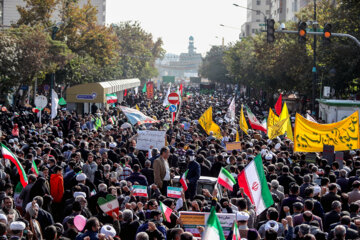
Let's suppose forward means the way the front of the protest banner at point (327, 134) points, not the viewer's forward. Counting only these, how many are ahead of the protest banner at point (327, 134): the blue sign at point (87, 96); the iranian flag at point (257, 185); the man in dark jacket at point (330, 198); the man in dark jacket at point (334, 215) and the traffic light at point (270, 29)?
3

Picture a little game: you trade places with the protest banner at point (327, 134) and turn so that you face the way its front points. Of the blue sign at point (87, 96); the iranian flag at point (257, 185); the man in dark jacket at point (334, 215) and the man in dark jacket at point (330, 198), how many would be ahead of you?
3

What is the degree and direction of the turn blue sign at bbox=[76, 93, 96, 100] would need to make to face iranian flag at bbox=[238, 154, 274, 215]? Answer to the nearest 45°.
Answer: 0° — it already faces it

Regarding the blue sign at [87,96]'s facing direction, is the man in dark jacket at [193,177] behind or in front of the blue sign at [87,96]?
in front

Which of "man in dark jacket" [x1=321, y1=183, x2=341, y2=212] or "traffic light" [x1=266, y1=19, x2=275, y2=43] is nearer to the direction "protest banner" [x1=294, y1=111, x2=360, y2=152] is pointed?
the man in dark jacket

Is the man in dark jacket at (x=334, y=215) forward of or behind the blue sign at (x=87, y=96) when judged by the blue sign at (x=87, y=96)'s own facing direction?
forward

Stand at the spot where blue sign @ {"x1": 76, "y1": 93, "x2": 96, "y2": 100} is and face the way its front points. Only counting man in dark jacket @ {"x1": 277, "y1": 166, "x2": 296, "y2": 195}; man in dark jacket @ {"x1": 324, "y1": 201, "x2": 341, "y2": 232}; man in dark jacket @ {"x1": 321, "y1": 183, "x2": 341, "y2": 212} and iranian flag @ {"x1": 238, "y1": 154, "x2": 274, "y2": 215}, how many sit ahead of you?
4

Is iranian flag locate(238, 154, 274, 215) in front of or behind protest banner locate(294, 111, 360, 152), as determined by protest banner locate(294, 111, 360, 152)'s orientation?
in front

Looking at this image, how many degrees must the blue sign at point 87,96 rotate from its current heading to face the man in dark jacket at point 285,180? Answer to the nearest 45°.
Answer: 0° — it already faces them

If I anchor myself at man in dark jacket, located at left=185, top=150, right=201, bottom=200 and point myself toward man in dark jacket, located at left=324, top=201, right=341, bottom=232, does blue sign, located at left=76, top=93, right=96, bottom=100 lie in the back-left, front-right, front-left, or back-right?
back-left

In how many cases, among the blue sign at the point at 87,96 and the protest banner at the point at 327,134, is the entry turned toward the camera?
2

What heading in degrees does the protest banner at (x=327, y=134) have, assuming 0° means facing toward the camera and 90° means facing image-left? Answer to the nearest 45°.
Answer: approximately 0°

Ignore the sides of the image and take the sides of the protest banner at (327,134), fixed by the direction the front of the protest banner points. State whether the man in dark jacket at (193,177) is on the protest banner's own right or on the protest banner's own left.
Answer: on the protest banner's own right

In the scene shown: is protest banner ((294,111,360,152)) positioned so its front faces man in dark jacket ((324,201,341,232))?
yes

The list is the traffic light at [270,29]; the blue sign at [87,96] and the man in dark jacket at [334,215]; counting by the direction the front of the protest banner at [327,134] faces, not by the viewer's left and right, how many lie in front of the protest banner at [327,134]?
1
